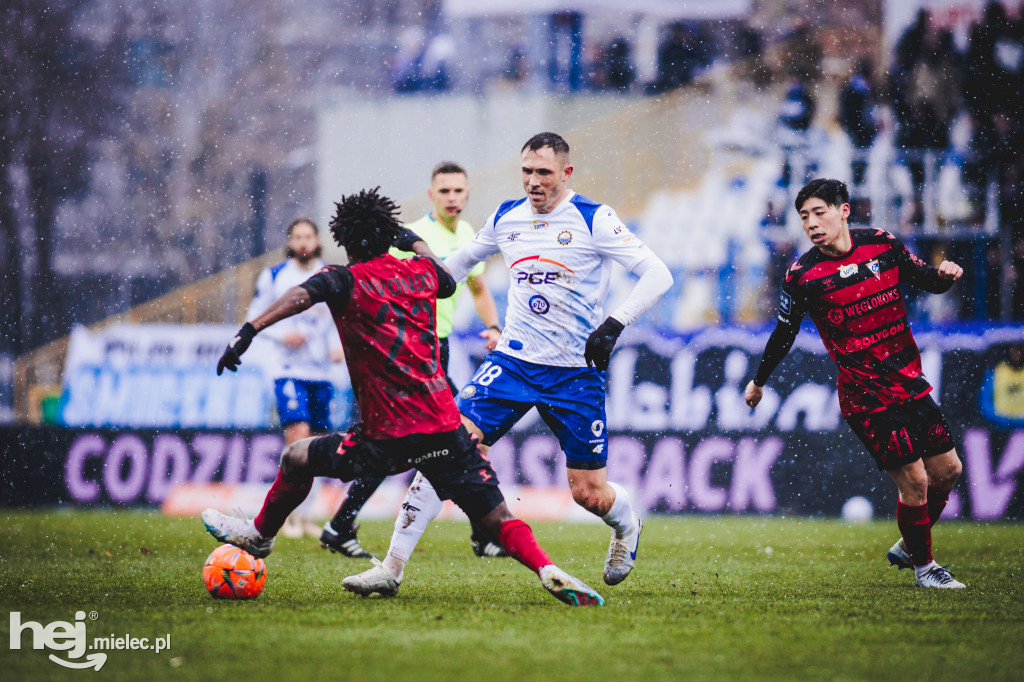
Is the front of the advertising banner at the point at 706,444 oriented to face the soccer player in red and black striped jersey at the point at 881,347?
yes

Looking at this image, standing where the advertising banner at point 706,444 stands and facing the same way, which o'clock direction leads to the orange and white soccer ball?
The orange and white soccer ball is roughly at 1 o'clock from the advertising banner.

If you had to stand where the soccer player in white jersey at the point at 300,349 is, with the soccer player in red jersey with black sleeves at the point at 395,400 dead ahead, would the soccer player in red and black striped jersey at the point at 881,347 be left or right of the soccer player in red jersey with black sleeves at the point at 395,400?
left

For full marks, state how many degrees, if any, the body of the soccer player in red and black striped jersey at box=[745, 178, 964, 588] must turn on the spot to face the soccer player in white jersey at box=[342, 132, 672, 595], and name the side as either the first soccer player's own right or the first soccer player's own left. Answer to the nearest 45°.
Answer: approximately 45° to the first soccer player's own right

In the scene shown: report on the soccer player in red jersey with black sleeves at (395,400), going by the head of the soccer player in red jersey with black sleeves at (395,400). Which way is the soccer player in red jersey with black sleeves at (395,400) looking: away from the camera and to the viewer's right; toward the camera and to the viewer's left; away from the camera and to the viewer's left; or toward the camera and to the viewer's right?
away from the camera and to the viewer's left

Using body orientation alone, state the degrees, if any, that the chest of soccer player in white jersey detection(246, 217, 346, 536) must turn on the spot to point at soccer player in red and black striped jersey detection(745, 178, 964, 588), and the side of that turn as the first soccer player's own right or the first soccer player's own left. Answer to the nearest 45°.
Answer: approximately 45° to the first soccer player's own left

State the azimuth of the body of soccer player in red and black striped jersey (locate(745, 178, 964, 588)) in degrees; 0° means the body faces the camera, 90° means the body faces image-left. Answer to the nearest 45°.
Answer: approximately 0°
